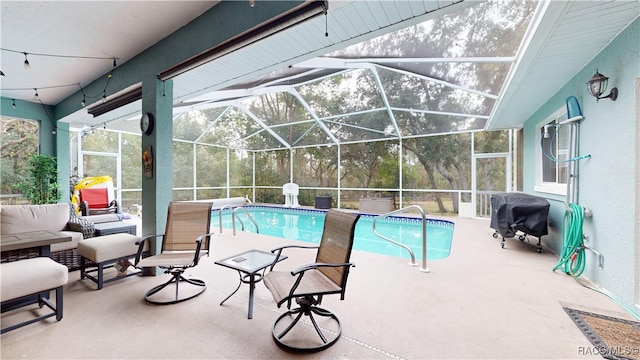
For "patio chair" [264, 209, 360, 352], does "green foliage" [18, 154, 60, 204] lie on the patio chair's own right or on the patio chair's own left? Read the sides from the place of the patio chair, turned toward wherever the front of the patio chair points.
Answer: on the patio chair's own right

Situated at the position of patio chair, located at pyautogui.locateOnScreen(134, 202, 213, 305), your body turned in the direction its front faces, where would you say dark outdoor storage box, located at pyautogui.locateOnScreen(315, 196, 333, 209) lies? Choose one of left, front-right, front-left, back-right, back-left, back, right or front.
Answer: back

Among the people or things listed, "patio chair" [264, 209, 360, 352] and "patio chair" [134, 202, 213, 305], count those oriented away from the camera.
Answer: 0

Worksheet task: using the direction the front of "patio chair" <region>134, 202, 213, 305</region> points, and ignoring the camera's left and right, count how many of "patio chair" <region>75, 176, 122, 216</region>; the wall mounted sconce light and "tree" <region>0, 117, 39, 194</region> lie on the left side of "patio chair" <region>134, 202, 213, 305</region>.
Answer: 1

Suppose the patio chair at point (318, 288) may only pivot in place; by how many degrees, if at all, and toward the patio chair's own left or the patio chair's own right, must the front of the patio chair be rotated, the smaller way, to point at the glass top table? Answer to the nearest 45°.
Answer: approximately 90° to the patio chair's own right

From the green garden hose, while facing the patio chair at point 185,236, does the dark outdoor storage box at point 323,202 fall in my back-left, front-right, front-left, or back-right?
front-right

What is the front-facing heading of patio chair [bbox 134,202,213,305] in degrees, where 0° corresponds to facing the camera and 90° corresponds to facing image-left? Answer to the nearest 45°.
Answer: approximately 45°

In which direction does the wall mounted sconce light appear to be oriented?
to the viewer's left

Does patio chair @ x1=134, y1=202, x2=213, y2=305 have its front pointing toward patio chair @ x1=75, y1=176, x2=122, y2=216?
no

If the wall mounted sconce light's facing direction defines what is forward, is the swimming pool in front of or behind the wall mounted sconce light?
in front

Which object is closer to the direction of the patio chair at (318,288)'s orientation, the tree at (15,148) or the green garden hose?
the tree

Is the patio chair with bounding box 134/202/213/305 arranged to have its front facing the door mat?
no

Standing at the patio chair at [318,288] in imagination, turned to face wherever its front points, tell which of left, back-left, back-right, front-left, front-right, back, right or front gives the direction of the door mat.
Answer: back-left

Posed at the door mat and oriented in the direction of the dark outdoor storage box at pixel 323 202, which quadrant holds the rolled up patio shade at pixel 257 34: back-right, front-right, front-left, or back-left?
front-left

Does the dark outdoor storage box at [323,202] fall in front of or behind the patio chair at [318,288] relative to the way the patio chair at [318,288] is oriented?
behind

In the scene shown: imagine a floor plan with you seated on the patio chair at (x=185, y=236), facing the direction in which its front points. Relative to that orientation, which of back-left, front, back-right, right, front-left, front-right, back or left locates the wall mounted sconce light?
left

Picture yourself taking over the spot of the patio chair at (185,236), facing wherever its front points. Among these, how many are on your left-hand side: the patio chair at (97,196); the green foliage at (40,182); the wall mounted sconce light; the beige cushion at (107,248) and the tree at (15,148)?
1
